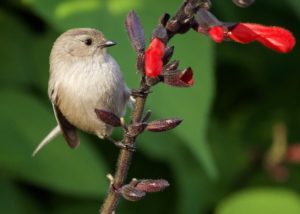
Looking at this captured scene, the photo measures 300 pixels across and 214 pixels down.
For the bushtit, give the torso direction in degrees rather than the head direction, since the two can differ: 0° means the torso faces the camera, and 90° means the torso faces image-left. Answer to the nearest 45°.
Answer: approximately 315°

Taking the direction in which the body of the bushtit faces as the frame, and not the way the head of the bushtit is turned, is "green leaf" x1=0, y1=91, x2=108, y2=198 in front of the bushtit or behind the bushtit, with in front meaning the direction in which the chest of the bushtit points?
behind
